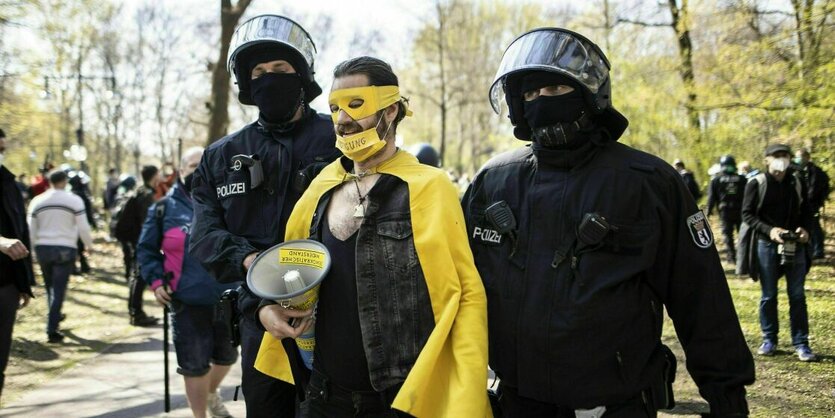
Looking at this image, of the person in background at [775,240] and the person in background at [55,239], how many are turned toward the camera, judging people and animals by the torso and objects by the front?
1

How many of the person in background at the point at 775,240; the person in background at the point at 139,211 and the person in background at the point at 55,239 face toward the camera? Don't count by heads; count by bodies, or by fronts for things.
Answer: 1

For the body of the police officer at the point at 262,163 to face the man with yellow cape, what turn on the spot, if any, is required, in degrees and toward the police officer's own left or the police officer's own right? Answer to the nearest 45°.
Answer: approximately 45° to the police officer's own left

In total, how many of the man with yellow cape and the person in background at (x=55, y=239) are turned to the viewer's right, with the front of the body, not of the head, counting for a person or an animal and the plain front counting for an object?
0

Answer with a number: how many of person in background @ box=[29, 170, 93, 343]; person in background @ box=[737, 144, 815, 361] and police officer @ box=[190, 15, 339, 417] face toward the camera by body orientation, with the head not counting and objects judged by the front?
2

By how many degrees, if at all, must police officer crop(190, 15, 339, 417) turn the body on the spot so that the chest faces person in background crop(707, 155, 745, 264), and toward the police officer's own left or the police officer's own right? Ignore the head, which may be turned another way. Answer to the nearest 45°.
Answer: approximately 135° to the police officer's own left

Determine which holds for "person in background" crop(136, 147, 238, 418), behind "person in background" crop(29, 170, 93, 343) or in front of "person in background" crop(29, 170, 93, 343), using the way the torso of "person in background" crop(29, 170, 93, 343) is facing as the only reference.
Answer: behind

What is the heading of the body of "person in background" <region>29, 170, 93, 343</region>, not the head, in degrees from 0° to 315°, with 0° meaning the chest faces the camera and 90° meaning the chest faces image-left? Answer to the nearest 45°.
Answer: approximately 180°

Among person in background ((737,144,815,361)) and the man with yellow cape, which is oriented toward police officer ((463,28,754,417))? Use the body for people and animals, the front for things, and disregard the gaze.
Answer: the person in background

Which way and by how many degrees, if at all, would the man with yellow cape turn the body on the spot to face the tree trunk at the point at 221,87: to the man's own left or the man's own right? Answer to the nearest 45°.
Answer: approximately 135° to the man's own right
